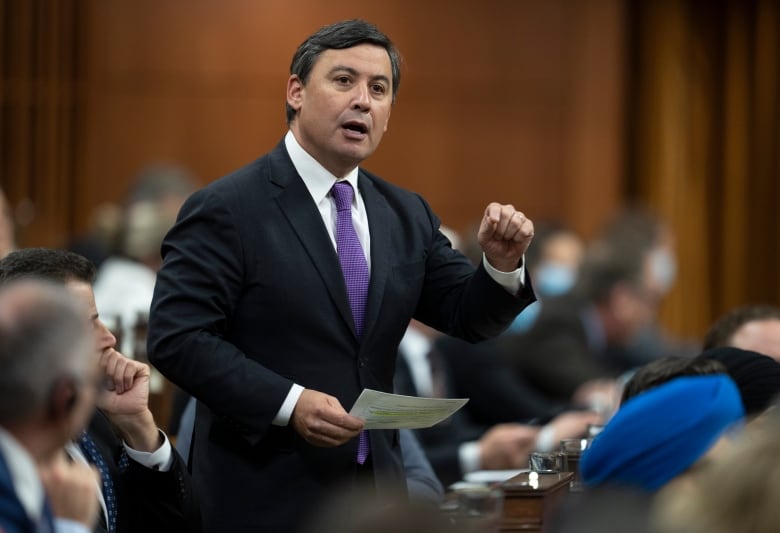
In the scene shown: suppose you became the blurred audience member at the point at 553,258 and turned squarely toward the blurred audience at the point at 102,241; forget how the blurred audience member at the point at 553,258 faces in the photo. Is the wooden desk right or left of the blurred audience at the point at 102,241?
left

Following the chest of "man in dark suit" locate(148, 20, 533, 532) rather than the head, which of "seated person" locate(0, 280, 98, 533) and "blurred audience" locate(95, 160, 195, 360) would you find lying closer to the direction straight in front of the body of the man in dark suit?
the seated person

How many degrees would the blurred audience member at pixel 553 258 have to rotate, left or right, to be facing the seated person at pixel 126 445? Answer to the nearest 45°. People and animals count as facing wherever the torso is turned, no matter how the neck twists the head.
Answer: approximately 45° to their right

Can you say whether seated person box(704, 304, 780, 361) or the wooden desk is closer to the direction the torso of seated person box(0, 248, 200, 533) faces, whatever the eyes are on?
the wooden desk

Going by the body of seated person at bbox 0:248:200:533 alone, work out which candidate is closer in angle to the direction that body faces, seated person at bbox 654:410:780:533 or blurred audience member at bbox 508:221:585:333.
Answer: the seated person

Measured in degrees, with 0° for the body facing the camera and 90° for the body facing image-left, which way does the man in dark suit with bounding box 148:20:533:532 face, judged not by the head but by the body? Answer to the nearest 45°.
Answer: approximately 315°
